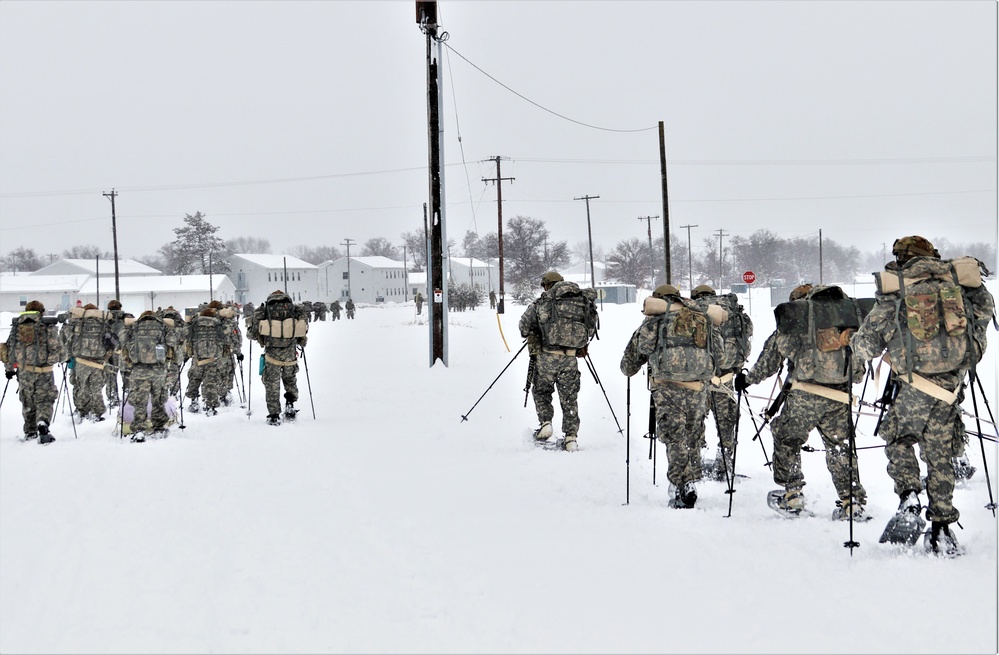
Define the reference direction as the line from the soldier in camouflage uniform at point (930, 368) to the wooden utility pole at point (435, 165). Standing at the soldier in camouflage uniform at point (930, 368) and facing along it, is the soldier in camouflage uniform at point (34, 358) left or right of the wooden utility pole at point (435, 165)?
left

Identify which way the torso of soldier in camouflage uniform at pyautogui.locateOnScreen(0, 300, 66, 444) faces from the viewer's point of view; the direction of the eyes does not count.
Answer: away from the camera

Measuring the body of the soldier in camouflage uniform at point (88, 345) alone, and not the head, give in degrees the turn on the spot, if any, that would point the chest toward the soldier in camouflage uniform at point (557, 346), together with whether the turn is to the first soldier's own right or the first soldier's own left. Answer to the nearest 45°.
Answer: approximately 135° to the first soldier's own right

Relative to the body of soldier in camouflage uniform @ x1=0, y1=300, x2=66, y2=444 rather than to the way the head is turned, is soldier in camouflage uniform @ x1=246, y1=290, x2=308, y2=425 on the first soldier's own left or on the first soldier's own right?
on the first soldier's own right

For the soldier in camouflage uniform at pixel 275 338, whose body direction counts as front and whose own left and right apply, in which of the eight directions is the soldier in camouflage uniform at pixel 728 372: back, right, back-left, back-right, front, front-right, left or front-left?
back-right

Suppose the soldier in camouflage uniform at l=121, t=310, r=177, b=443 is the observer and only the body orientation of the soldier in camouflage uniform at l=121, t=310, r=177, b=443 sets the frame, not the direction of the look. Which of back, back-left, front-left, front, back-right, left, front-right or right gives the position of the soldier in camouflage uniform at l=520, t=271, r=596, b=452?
back-right

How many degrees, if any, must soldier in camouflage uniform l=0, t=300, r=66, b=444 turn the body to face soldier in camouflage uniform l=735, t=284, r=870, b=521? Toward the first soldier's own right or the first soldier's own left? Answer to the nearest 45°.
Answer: approximately 135° to the first soldier's own right

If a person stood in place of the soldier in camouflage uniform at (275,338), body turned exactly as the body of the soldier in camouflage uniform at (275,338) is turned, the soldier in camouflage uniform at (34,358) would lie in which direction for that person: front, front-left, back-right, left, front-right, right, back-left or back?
left

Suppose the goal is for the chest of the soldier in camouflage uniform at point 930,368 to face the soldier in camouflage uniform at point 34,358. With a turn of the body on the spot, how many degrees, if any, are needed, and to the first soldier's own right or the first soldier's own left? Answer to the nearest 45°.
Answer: approximately 90° to the first soldier's own left

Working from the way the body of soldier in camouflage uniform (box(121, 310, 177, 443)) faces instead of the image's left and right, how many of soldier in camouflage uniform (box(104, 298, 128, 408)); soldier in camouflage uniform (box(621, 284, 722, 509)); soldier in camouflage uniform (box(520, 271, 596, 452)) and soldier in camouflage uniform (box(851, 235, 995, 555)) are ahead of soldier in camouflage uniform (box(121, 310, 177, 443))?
1

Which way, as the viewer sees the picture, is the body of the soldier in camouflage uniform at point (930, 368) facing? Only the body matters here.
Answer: away from the camera

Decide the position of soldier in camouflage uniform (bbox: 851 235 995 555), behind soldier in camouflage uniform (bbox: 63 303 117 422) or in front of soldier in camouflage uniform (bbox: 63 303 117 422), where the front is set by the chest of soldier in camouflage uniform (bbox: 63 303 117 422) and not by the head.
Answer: behind

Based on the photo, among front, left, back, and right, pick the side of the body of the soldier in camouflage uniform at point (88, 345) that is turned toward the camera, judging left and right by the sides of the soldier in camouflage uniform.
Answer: back

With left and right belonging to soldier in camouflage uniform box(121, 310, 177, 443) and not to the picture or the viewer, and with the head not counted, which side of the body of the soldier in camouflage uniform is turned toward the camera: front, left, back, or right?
back

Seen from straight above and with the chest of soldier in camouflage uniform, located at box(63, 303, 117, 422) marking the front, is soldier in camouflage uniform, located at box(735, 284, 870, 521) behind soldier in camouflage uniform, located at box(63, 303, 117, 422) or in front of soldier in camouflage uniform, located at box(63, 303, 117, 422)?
behind
